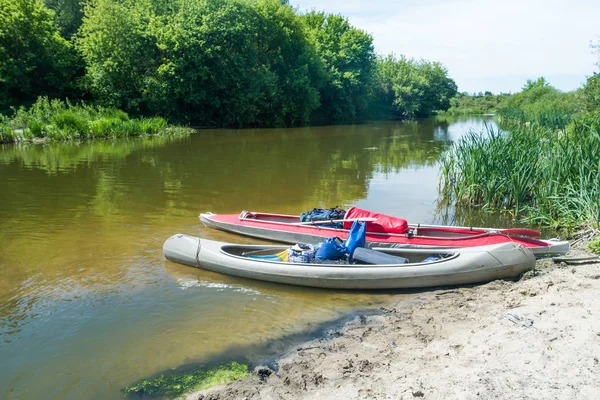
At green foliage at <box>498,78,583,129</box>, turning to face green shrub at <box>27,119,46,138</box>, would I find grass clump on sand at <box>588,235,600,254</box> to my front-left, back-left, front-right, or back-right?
front-left

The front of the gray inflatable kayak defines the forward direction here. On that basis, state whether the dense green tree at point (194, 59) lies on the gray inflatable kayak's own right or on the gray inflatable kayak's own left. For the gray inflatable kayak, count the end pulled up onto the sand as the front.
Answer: on the gray inflatable kayak's own left

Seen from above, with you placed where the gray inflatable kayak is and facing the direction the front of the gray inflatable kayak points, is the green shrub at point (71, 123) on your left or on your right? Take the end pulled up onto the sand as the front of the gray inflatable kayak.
on your left

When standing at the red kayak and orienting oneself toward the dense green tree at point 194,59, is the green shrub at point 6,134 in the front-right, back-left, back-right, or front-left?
front-left

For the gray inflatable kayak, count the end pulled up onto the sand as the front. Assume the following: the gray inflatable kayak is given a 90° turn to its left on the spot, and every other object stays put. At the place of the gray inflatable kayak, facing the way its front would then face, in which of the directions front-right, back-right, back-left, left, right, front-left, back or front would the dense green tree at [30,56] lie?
front-left

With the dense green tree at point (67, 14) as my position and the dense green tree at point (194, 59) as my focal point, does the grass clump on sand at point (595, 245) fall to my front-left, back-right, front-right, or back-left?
front-right

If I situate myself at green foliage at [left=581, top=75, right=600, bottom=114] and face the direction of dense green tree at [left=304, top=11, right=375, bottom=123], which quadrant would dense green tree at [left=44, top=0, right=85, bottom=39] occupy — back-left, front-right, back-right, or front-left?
front-left

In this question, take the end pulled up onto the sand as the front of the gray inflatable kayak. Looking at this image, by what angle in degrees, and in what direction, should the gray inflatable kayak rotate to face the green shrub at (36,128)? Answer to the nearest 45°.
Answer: approximately 135° to its left

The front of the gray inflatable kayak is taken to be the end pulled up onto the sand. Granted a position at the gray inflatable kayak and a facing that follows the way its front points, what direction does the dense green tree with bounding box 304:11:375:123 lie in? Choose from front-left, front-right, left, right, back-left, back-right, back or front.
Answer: left

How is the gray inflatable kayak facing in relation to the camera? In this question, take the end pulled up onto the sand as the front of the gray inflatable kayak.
to the viewer's right

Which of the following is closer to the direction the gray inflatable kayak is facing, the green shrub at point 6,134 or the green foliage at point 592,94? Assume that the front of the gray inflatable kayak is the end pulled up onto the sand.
the green foliage
